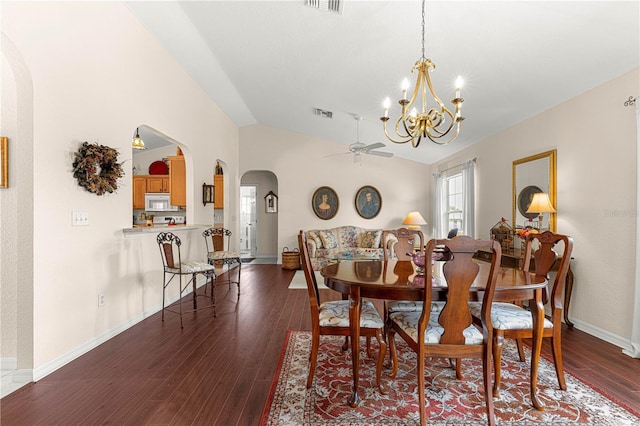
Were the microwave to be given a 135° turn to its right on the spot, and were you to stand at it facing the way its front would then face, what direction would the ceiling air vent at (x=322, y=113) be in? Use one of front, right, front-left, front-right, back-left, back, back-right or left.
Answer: back

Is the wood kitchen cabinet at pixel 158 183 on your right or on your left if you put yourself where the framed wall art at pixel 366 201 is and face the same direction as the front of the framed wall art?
on your right

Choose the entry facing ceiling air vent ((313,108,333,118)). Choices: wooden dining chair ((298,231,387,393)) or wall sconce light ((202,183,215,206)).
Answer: the wall sconce light

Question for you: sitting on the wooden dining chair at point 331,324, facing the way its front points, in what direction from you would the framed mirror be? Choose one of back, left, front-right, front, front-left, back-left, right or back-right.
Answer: front-left

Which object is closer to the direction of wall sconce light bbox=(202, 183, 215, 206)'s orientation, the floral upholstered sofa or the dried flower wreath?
the floral upholstered sofa

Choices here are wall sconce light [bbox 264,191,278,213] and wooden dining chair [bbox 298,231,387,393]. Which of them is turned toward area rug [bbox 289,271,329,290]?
the wall sconce light

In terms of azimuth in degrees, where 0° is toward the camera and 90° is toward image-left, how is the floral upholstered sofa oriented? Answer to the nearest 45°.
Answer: approximately 0°

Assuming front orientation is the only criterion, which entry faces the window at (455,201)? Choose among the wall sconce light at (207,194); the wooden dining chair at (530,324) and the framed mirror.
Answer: the wall sconce light

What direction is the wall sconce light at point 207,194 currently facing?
to the viewer's right

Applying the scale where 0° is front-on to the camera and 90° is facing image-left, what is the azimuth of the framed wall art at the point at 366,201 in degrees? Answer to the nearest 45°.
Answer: approximately 0°

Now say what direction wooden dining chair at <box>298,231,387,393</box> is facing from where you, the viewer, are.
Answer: facing to the right of the viewer

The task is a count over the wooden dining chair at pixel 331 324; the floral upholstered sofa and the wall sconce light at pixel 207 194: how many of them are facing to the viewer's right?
2

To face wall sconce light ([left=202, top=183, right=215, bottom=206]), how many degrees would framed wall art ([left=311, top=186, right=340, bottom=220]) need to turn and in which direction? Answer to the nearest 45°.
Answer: approximately 45° to its right
